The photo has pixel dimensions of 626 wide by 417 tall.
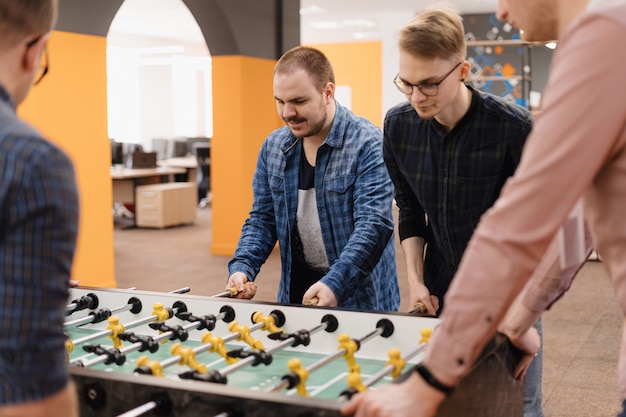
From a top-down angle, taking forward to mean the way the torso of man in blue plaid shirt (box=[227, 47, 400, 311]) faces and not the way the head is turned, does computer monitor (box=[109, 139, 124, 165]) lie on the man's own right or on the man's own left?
on the man's own right

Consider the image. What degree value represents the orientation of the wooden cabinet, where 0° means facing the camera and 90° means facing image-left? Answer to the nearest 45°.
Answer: approximately 45°

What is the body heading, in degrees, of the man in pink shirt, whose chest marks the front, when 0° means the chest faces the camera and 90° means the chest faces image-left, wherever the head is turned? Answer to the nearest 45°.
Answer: approximately 90°

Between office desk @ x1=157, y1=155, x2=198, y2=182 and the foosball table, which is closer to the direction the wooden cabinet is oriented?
the foosball table

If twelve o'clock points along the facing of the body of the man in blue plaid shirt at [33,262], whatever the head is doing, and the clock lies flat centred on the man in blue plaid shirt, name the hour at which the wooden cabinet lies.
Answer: The wooden cabinet is roughly at 11 o'clock from the man in blue plaid shirt.

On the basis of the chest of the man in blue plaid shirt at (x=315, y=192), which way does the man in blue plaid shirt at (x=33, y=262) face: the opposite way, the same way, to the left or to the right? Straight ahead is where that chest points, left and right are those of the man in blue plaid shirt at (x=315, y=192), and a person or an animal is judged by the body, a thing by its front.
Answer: the opposite way

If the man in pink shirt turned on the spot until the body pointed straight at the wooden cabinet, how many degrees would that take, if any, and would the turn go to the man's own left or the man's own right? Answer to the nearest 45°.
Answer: approximately 45° to the man's own right

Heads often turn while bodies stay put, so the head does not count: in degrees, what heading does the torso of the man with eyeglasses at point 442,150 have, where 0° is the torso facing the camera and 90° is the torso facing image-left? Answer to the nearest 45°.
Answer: approximately 45°

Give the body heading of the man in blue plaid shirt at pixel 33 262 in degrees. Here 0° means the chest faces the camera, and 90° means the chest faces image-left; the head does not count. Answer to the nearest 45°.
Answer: approximately 225°

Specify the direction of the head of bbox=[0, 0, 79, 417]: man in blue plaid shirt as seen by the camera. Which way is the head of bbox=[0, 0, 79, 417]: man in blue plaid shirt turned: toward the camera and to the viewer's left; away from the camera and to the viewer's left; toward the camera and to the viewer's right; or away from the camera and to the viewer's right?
away from the camera and to the viewer's right

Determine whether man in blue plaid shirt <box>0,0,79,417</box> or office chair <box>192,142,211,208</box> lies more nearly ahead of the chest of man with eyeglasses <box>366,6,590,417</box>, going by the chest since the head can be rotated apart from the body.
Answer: the man in blue plaid shirt

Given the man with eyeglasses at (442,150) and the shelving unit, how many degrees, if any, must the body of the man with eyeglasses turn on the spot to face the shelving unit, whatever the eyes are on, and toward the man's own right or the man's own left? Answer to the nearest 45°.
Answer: approximately 135° to the man's own right
